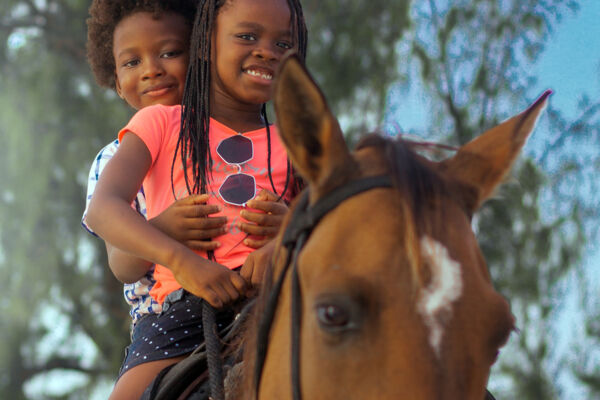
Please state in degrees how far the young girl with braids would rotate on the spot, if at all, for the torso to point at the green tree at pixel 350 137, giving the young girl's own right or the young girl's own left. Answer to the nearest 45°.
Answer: approximately 135° to the young girl's own left
